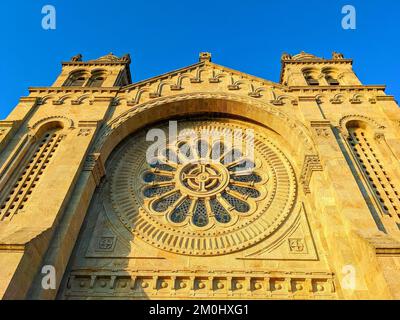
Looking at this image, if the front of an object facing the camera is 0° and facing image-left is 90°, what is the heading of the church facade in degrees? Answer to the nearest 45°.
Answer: approximately 0°
